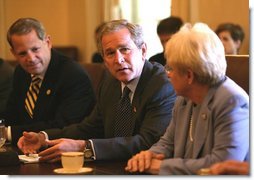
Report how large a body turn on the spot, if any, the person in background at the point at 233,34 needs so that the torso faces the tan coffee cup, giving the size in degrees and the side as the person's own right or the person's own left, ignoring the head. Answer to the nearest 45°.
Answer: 0° — they already face it

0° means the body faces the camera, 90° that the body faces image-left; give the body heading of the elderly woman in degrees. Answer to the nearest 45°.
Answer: approximately 45°

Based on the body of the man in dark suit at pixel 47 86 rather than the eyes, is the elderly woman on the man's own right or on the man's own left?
on the man's own left

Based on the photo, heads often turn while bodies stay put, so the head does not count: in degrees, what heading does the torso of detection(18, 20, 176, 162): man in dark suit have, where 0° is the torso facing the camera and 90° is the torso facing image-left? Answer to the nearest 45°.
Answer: approximately 45°

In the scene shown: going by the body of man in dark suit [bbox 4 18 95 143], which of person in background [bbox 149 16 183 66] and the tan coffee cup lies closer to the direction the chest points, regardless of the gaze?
the tan coffee cup
